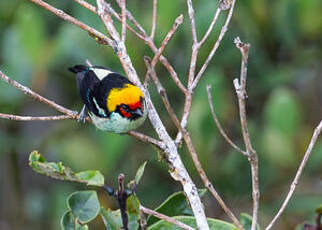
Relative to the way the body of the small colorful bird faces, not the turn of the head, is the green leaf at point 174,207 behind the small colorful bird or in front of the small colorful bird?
in front

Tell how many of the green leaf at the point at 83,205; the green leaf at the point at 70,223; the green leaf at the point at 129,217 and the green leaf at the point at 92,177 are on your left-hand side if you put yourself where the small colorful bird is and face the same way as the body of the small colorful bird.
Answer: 0

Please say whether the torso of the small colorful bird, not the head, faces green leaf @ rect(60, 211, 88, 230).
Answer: no

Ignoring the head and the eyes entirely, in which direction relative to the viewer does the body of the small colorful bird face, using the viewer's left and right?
facing the viewer and to the right of the viewer

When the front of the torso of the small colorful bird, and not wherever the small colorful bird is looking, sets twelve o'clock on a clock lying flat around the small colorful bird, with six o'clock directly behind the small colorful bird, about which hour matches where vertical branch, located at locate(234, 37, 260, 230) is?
The vertical branch is roughly at 1 o'clock from the small colorful bird.

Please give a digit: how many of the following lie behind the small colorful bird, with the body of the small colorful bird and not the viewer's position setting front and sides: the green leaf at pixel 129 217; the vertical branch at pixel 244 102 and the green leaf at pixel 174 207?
0
